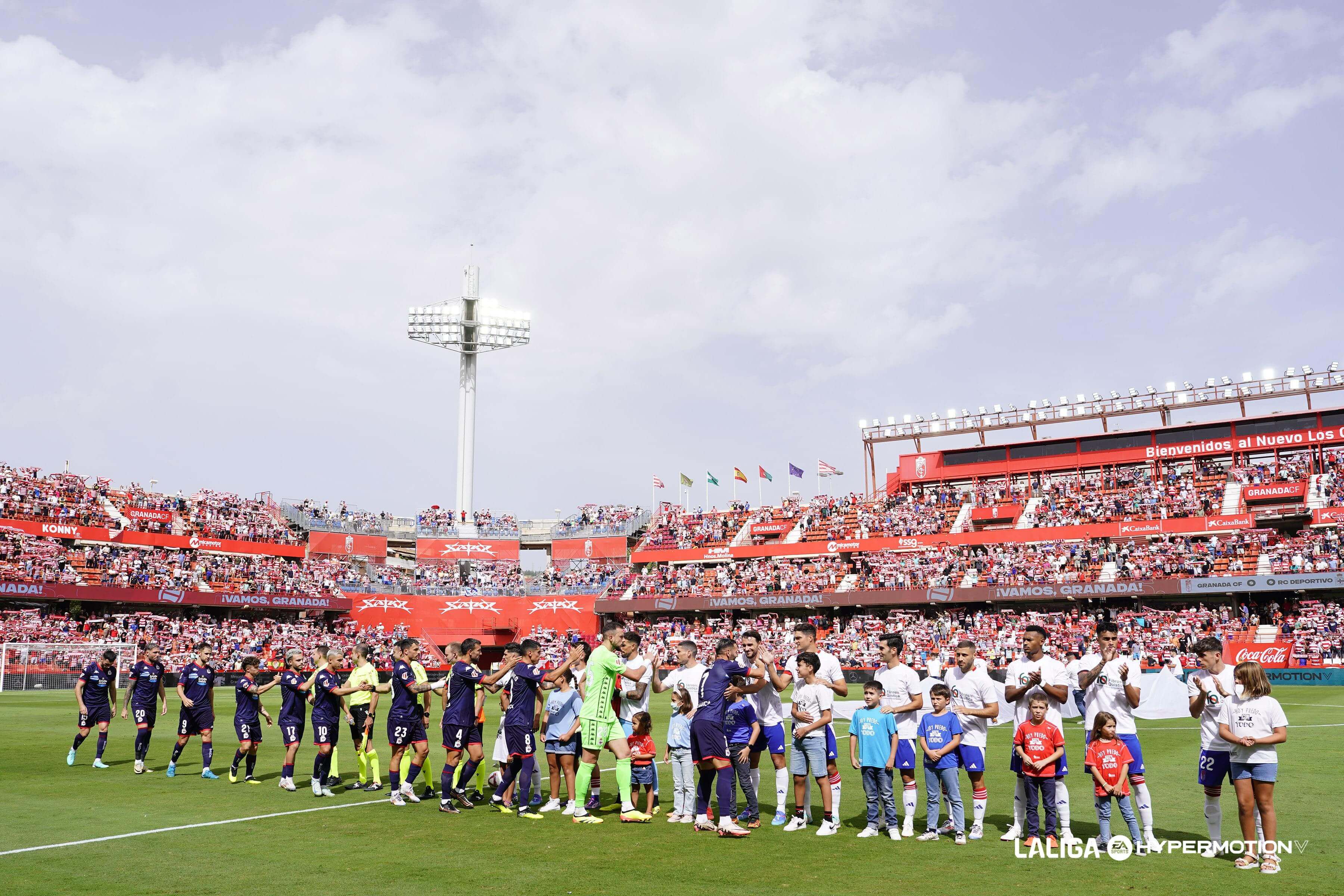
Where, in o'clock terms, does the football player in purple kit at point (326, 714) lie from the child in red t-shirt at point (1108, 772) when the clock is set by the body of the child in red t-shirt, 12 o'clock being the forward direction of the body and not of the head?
The football player in purple kit is roughly at 3 o'clock from the child in red t-shirt.

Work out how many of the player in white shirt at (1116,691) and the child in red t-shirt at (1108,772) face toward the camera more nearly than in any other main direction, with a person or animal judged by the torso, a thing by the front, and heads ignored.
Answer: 2

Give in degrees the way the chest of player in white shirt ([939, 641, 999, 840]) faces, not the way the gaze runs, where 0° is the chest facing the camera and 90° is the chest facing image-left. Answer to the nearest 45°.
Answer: approximately 45°

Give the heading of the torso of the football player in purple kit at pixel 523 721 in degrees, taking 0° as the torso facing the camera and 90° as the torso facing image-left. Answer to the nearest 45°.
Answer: approximately 270°

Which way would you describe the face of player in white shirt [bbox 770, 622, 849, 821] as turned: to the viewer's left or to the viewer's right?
to the viewer's left

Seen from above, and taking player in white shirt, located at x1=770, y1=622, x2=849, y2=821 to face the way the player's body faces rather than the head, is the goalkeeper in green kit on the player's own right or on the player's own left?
on the player's own right

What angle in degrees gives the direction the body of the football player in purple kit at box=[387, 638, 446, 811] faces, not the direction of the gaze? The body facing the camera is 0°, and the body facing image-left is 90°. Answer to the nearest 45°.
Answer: approximately 270°

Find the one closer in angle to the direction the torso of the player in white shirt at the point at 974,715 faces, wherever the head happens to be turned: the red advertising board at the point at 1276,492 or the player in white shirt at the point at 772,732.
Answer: the player in white shirt
